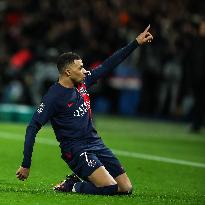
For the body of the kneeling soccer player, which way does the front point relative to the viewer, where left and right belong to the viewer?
facing the viewer and to the right of the viewer

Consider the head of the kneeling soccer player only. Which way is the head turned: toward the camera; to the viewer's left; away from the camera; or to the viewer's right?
to the viewer's right
